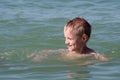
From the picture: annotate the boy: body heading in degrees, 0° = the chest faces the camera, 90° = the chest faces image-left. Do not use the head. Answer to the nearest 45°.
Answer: approximately 45°
